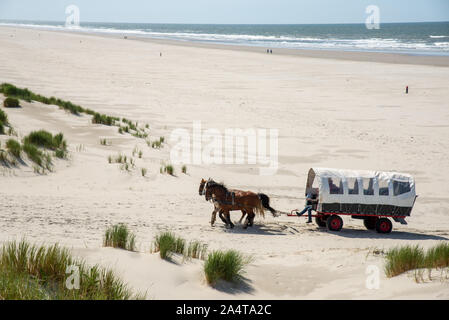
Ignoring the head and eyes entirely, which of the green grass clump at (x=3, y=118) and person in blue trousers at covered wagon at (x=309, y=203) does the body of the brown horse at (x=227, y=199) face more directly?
the green grass clump

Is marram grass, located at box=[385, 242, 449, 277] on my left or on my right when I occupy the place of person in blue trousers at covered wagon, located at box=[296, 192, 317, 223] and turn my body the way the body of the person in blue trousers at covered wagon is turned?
on my left

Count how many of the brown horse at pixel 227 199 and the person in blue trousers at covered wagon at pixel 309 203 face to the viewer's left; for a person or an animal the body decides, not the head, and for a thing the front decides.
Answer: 2

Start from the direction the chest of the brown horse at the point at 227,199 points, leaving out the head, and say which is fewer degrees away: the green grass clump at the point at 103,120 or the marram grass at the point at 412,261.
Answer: the green grass clump

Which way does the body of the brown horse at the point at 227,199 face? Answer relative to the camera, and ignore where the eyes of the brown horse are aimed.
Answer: to the viewer's left

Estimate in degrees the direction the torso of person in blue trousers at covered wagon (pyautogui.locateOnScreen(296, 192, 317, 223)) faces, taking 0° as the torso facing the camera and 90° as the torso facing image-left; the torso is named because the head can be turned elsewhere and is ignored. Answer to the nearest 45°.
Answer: approximately 90°
